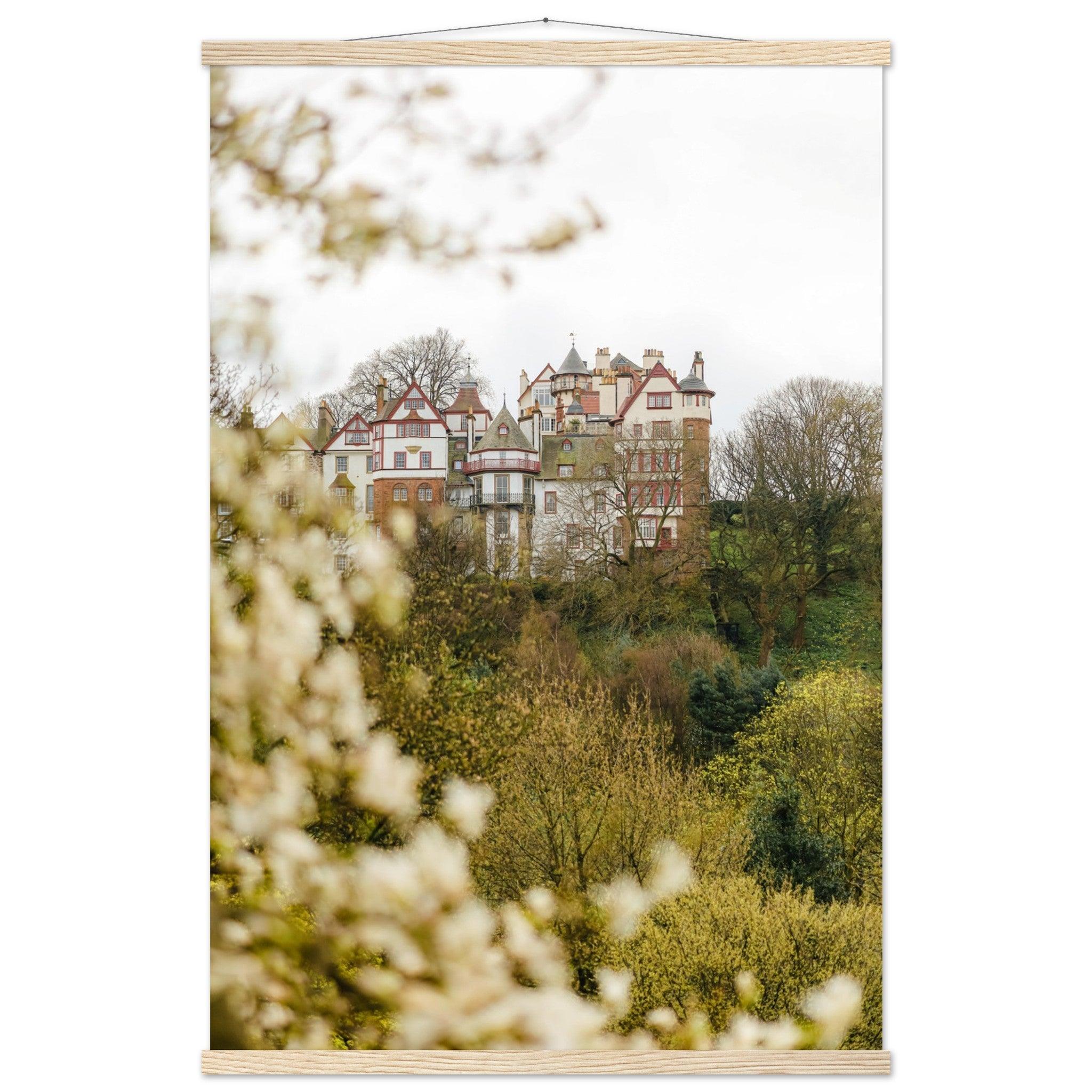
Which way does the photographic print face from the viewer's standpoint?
toward the camera
